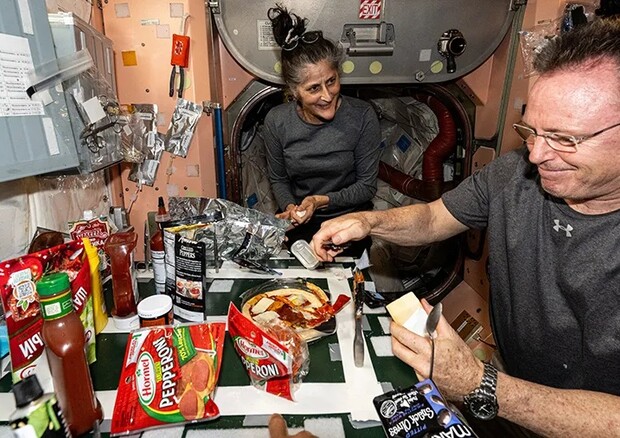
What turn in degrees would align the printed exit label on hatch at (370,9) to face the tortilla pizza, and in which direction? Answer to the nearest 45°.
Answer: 0° — it already faces it

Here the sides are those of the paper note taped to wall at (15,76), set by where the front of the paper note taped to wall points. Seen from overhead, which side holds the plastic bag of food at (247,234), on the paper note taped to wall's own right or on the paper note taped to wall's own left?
on the paper note taped to wall's own left

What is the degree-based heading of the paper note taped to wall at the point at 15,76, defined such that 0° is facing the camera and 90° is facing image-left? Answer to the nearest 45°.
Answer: approximately 315°

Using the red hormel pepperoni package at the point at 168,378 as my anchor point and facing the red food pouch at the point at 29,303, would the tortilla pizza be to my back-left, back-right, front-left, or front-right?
back-right

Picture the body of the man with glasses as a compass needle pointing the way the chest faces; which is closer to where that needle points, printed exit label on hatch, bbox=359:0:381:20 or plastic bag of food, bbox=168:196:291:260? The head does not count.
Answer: the plastic bag of food

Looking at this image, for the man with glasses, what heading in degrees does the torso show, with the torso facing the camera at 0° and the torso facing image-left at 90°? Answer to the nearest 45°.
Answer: approximately 45°

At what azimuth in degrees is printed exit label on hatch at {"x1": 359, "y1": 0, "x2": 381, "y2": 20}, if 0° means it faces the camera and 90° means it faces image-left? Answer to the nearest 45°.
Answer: approximately 0°

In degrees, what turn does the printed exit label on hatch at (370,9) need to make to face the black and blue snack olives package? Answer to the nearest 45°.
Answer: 0° — it already faces it
